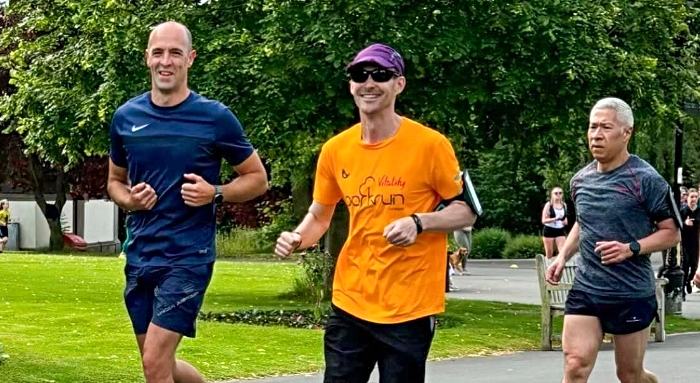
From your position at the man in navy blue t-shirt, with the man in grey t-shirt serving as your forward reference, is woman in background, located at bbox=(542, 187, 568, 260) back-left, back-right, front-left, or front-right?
front-left

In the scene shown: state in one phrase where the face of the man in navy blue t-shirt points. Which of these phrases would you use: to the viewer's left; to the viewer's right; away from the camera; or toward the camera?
toward the camera

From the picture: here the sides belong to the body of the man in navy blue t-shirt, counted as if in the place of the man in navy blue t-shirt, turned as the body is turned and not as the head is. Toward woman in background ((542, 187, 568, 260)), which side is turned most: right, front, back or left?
back

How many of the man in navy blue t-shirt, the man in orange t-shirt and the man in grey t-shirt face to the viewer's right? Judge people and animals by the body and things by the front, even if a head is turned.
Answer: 0

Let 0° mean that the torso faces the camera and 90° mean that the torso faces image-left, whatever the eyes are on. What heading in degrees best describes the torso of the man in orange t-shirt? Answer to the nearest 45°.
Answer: approximately 45°

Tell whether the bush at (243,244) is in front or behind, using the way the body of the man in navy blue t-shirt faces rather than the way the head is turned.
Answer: behind

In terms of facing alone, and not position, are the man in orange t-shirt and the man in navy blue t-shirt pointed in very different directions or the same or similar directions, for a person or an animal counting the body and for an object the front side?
same or similar directions

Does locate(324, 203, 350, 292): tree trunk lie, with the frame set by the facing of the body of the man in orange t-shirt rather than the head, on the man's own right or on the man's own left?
on the man's own right

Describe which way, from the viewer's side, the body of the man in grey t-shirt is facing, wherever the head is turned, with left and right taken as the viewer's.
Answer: facing the viewer and to the left of the viewer

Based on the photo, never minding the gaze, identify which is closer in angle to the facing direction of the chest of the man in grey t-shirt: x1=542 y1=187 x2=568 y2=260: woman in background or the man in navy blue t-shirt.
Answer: the man in navy blue t-shirt

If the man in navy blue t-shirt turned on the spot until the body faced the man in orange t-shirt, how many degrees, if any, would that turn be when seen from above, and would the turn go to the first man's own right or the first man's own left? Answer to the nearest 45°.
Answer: approximately 90° to the first man's own left

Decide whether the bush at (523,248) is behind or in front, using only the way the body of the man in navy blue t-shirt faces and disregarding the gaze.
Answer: behind

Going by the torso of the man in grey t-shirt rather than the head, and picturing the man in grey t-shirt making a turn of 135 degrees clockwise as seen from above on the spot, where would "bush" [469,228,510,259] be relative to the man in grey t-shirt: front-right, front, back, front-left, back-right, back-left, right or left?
front

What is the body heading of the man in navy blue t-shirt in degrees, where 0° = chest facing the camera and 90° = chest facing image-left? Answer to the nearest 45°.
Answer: approximately 45°

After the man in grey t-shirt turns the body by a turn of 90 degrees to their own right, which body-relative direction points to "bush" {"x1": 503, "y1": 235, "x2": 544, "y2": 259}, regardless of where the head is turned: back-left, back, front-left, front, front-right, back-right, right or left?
front-right

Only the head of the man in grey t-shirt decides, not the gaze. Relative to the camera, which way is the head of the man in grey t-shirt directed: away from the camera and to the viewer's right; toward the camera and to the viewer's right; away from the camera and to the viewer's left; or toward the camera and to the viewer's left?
toward the camera and to the viewer's left
